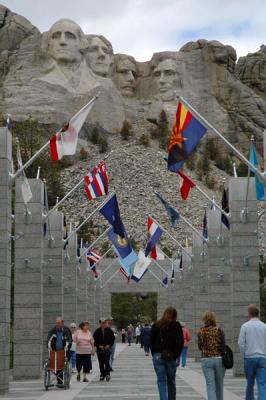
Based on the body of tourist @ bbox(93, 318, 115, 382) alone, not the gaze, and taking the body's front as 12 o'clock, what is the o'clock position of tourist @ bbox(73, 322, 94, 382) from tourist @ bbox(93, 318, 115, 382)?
tourist @ bbox(73, 322, 94, 382) is roughly at 3 o'clock from tourist @ bbox(93, 318, 115, 382).

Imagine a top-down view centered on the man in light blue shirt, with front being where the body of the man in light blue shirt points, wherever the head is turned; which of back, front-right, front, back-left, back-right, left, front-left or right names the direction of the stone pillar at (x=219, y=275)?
front

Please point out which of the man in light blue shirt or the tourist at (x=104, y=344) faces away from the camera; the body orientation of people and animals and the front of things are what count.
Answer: the man in light blue shirt

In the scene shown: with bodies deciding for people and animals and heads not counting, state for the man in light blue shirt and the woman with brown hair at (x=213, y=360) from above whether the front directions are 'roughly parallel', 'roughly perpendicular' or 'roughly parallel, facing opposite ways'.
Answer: roughly parallel

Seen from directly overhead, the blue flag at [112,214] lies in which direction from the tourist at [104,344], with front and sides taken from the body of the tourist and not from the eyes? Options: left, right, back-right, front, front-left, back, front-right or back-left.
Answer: back

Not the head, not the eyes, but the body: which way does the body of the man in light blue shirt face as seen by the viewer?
away from the camera

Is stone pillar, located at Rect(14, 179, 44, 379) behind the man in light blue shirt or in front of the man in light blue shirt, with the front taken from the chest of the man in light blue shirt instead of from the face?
in front

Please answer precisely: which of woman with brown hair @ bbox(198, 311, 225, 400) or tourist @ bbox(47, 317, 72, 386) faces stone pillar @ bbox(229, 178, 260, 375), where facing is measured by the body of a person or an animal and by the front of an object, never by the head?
the woman with brown hair

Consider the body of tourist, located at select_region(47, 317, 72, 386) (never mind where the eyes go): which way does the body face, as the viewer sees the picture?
toward the camera

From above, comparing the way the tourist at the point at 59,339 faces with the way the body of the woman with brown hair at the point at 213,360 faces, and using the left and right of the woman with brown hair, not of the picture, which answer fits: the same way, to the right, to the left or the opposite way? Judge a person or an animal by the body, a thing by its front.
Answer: the opposite way

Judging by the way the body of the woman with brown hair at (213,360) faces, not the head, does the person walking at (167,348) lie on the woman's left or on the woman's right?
on the woman's left

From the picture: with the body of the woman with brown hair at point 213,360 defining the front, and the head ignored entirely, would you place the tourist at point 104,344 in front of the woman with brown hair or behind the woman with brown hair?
in front

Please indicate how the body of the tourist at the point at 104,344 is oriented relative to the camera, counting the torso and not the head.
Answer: toward the camera

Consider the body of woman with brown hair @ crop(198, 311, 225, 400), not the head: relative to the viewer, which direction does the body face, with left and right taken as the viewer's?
facing away from the viewer

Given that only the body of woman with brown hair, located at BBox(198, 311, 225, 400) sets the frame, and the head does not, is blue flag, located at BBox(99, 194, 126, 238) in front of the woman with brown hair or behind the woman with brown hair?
in front

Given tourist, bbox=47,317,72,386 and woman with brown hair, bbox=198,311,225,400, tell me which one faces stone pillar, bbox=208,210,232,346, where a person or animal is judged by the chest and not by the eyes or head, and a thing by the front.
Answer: the woman with brown hair

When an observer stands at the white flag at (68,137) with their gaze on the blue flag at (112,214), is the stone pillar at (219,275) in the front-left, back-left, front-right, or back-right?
front-right
